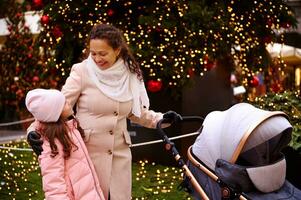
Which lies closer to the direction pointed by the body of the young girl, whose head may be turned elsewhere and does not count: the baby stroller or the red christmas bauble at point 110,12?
the baby stroller

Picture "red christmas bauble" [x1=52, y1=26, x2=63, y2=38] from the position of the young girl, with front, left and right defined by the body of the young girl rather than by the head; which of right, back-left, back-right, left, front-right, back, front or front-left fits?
left

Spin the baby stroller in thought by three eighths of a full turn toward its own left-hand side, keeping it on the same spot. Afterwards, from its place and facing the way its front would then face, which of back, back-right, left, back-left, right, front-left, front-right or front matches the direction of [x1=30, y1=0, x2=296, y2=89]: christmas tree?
front

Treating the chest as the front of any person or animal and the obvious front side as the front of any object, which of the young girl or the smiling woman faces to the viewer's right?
the young girl

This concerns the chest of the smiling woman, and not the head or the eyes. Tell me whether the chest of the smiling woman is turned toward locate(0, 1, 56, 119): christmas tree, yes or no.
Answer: no

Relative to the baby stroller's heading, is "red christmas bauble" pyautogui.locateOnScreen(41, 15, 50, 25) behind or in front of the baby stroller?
behind

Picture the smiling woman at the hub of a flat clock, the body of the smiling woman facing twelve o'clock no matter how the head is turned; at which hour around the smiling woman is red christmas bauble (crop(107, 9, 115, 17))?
The red christmas bauble is roughly at 6 o'clock from the smiling woman.

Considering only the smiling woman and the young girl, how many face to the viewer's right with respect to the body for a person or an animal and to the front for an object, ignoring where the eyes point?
1

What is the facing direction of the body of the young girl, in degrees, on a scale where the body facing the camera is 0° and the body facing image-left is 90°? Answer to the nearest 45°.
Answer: approximately 270°

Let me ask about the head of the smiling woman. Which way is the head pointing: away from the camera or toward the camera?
toward the camera

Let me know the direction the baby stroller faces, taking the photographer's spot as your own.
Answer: facing the viewer and to the right of the viewer

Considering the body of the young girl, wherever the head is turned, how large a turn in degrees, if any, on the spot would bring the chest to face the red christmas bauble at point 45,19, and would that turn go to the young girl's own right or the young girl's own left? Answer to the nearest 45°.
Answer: approximately 90° to the young girl's own left
